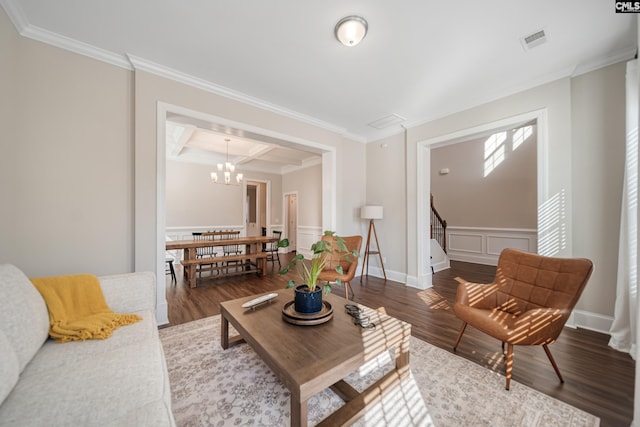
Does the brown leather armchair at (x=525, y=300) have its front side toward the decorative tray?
yes

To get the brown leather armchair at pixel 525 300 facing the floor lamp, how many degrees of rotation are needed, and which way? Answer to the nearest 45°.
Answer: approximately 90° to its right

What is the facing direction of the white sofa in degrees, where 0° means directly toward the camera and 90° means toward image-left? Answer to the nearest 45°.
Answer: approximately 270°

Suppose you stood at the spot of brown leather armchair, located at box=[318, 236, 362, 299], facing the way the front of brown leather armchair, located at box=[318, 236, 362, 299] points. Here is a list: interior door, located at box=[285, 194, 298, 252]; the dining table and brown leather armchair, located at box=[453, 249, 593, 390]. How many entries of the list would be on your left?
1

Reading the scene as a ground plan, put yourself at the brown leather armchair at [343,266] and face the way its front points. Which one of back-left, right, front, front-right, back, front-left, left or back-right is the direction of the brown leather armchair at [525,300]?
left

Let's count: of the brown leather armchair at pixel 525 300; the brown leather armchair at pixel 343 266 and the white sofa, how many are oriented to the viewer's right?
1

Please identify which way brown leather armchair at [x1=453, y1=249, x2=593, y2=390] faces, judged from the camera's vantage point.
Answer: facing the viewer and to the left of the viewer

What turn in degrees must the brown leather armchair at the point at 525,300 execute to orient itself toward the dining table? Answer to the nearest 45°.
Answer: approximately 45° to its right

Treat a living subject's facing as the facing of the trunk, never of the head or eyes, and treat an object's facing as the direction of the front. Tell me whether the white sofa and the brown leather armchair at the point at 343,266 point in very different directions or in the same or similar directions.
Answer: very different directions

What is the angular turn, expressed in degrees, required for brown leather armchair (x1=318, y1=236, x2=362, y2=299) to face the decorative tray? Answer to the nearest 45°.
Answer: approximately 45° to its left

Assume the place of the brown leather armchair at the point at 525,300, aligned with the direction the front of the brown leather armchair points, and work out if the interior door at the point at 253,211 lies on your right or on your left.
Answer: on your right

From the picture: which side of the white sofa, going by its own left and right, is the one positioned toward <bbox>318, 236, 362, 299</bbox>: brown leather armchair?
front

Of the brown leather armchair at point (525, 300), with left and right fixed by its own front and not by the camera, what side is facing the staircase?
right

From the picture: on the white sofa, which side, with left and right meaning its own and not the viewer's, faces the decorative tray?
front
